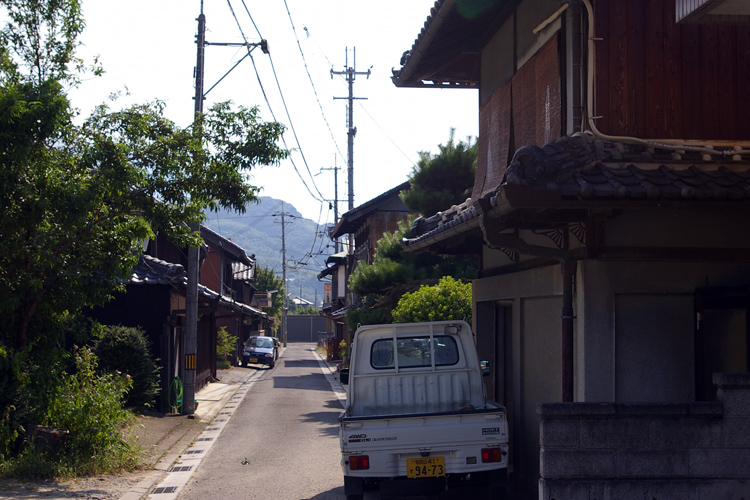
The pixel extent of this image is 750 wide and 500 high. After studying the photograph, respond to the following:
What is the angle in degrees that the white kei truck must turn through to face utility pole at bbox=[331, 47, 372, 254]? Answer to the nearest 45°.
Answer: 0° — it already faces it

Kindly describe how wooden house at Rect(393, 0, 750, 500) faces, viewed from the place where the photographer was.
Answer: facing to the left of the viewer

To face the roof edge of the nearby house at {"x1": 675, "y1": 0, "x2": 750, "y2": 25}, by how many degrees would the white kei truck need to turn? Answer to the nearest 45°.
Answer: approximately 135° to its right

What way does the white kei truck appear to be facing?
away from the camera

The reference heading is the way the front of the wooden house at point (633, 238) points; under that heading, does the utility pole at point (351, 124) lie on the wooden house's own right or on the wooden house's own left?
on the wooden house's own right

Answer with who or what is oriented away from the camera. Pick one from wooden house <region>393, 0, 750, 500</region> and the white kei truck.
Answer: the white kei truck

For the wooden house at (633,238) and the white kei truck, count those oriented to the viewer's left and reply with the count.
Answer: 1

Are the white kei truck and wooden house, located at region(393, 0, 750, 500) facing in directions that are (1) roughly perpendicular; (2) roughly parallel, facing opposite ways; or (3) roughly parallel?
roughly perpendicular

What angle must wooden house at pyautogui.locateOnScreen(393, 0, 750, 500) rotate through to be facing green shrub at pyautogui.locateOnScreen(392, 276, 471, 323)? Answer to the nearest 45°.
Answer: approximately 90° to its right

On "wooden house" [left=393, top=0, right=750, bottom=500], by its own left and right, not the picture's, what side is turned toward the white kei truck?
front
